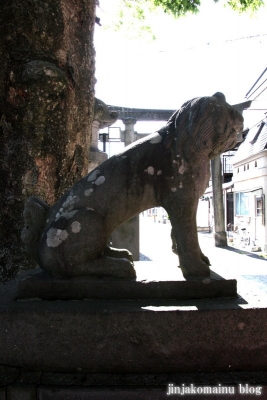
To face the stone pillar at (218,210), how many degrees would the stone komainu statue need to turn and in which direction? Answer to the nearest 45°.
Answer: approximately 90° to its left

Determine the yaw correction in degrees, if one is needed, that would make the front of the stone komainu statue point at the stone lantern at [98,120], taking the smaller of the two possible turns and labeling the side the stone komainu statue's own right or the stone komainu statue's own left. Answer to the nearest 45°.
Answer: approximately 90° to the stone komainu statue's own left

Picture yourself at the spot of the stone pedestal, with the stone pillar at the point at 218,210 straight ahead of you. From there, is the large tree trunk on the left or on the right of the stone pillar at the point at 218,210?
left

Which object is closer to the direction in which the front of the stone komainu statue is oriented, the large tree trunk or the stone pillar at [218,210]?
the stone pillar

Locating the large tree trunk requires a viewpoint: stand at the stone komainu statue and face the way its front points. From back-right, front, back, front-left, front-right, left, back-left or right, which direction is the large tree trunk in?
back-left

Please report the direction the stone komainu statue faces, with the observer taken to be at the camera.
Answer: facing to the right of the viewer

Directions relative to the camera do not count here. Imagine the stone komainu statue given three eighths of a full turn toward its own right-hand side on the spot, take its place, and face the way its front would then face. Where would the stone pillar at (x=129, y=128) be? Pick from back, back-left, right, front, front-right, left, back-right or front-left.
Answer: back-right
